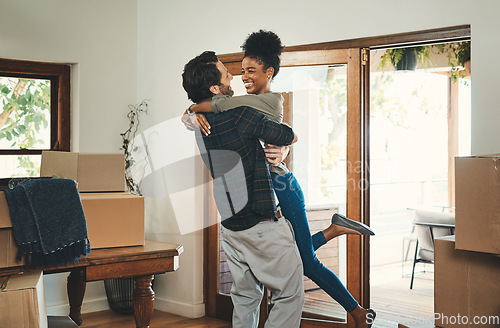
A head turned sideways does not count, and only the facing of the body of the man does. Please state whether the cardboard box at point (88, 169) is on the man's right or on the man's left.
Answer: on the man's left

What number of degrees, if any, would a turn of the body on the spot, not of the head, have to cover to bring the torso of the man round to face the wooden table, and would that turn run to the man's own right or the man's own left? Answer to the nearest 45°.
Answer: approximately 90° to the man's own left

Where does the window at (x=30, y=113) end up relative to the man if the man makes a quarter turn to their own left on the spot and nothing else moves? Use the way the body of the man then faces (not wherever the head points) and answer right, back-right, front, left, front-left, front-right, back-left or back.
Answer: front

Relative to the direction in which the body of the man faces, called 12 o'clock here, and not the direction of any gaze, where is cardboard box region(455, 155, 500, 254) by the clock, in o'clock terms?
The cardboard box is roughly at 2 o'clock from the man.

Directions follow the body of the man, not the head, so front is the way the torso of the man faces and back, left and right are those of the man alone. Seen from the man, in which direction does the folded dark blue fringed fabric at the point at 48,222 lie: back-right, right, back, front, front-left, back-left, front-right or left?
back-left

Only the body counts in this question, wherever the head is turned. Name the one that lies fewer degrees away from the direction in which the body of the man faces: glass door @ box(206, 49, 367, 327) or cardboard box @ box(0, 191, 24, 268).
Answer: the glass door

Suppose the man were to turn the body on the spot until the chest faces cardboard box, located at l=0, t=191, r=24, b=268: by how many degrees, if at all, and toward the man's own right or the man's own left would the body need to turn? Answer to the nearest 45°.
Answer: approximately 135° to the man's own left

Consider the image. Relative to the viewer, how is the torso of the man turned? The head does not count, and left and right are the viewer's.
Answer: facing away from the viewer and to the right of the viewer
